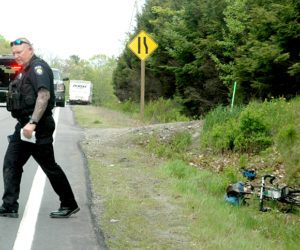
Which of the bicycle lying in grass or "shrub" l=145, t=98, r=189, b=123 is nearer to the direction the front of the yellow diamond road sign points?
the bicycle lying in grass

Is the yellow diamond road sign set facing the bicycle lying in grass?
yes

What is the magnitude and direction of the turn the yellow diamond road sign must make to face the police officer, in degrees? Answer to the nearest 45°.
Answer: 0° — it already faces them

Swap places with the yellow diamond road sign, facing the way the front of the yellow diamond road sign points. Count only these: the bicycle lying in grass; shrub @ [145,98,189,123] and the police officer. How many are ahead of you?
2

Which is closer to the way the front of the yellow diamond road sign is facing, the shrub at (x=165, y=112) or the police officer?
the police officer

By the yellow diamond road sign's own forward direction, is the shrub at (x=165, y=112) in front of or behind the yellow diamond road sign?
behind

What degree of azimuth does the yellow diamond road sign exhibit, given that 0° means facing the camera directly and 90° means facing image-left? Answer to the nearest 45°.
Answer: approximately 0°
